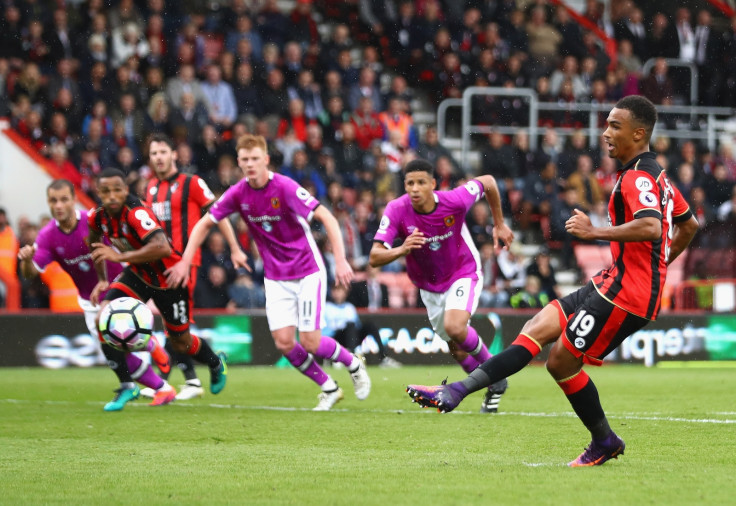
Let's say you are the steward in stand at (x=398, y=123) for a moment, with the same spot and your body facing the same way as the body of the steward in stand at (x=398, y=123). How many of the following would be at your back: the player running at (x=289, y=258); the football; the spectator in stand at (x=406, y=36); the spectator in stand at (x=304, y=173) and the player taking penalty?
1

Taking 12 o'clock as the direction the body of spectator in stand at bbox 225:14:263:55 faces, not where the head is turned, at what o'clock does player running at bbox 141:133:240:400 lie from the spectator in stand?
The player running is roughly at 12 o'clock from the spectator in stand.

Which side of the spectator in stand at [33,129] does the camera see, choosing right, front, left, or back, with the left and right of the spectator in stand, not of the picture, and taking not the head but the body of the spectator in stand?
front

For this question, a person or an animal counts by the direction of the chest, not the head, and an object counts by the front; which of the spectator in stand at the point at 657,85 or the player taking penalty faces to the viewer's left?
the player taking penalty

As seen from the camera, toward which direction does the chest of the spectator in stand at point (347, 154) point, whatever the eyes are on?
toward the camera

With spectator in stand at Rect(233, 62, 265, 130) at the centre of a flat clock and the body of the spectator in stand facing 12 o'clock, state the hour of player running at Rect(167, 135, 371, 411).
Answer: The player running is roughly at 12 o'clock from the spectator in stand.

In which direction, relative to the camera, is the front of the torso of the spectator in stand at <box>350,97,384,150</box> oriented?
toward the camera

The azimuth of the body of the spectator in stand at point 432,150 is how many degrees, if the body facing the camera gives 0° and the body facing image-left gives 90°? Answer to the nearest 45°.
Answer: approximately 0°

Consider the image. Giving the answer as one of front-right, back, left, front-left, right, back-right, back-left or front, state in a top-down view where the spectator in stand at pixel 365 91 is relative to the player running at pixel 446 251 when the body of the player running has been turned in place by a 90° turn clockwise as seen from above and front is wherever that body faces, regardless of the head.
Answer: front-right

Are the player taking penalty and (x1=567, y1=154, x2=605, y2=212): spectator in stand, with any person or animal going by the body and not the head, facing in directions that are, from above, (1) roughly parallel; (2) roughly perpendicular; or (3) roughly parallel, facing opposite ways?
roughly perpendicular
